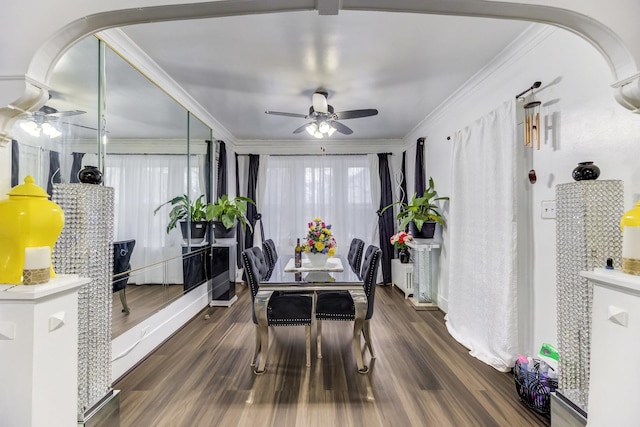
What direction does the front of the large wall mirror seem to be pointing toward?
to the viewer's right

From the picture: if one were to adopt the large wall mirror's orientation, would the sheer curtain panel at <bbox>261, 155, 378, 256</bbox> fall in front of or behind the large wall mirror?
in front

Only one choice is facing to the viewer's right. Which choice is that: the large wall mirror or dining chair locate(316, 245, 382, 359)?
the large wall mirror

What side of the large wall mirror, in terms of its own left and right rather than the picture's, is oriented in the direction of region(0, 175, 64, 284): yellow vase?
right

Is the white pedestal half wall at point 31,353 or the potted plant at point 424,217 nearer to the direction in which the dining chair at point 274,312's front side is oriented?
the potted plant

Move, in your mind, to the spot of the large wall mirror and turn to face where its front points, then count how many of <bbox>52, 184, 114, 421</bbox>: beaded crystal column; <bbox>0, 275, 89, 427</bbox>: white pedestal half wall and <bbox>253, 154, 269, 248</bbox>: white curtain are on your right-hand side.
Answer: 2
